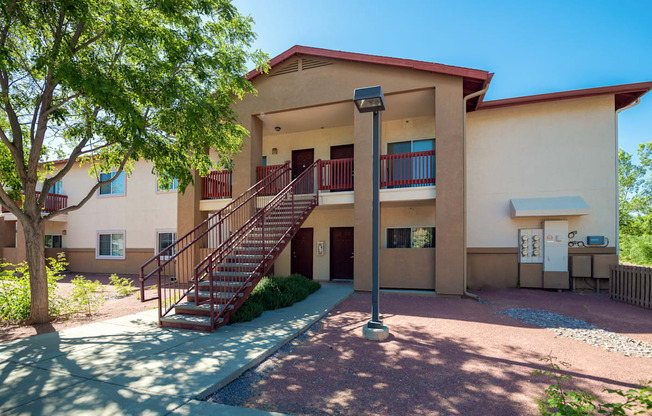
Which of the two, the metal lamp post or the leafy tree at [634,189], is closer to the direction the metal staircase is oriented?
the metal lamp post

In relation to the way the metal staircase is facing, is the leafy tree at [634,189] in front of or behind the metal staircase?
behind

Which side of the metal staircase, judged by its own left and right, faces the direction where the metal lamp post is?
left

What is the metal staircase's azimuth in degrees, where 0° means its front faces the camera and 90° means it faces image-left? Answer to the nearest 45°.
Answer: approximately 45°

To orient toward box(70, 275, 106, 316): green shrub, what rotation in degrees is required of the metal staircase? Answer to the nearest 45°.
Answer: approximately 45° to its right

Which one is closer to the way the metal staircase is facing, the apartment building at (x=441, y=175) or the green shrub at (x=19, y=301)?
the green shrub
